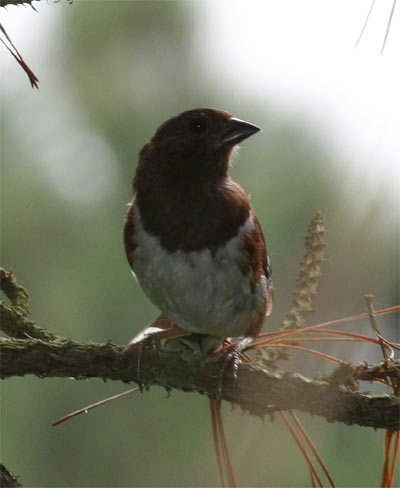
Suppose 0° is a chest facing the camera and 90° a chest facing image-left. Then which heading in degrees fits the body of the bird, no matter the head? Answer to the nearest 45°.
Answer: approximately 0°
